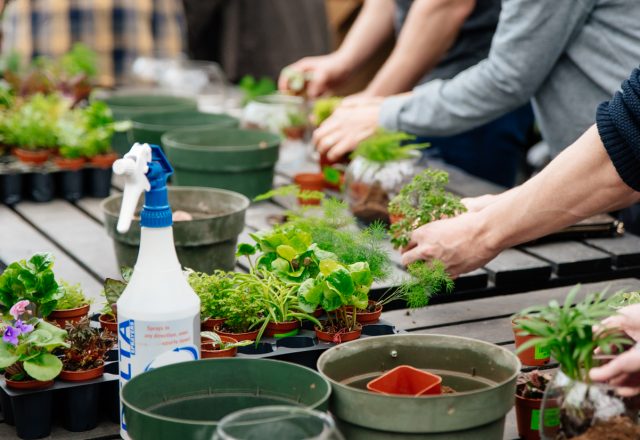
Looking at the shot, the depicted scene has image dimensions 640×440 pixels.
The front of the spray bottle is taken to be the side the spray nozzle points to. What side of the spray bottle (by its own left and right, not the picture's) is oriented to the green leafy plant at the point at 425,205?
back

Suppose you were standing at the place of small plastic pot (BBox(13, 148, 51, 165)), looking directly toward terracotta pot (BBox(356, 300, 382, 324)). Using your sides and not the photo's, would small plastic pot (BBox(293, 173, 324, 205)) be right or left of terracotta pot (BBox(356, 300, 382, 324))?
left

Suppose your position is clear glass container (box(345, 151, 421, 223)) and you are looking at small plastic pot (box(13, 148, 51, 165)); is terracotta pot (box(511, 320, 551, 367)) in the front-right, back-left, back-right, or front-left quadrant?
back-left

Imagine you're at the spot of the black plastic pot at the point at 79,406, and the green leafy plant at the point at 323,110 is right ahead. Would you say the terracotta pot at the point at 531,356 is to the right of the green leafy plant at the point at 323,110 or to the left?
right

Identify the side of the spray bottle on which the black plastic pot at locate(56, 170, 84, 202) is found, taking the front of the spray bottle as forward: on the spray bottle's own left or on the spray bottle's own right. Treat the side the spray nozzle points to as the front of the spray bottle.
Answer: on the spray bottle's own right

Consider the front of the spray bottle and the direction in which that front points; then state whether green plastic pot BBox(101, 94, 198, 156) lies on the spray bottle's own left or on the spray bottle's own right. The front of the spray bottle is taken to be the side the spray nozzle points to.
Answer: on the spray bottle's own right

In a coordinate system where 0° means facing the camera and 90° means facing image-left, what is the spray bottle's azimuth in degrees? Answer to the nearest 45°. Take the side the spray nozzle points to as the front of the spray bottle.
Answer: approximately 45°
